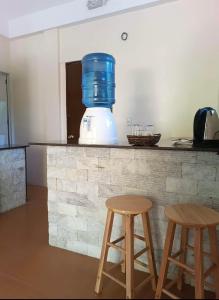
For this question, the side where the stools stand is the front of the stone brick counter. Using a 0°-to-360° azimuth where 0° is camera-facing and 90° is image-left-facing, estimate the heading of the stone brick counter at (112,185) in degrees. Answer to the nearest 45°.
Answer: approximately 45°

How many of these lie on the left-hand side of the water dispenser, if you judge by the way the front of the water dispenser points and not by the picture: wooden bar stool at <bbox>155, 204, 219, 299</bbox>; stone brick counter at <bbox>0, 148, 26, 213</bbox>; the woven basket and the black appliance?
3

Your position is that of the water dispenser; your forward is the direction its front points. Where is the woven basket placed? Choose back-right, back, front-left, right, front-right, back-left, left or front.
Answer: left

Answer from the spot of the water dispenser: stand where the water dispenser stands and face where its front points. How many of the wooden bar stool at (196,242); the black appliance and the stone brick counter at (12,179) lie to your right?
1

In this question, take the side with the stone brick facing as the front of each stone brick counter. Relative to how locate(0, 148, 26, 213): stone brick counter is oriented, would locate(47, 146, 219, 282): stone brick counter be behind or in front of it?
in front

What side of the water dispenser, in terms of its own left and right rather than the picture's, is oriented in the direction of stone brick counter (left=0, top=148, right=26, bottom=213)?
right

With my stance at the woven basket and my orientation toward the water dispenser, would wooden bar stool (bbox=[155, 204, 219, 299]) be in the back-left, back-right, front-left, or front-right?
back-left

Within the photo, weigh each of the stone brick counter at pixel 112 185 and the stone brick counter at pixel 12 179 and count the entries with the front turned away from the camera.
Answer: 0

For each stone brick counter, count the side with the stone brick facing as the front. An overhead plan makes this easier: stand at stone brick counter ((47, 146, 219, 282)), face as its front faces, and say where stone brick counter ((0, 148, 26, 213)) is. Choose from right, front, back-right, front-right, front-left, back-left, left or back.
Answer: right

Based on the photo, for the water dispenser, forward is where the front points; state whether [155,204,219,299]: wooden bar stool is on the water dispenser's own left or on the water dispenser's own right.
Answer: on the water dispenser's own left
